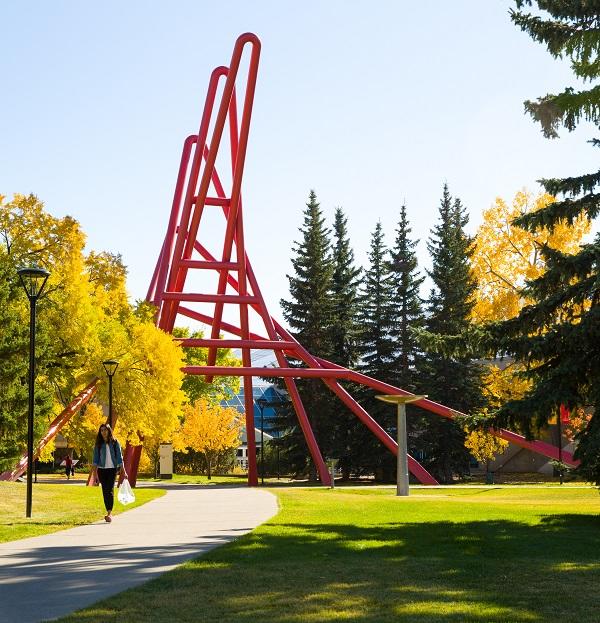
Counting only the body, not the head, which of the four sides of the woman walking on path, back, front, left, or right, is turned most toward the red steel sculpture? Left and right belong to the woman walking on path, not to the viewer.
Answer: back

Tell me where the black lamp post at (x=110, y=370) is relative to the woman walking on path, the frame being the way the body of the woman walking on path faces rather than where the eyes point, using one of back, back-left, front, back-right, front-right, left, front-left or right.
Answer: back

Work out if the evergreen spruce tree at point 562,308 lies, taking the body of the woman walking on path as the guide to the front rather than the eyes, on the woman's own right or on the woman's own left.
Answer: on the woman's own left

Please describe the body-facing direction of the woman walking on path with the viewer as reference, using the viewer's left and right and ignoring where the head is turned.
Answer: facing the viewer

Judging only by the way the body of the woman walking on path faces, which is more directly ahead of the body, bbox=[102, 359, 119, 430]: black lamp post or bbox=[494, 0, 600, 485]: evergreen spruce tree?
the evergreen spruce tree

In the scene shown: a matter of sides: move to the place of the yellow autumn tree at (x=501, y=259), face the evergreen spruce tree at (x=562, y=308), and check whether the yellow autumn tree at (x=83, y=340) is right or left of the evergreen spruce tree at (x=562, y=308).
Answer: right

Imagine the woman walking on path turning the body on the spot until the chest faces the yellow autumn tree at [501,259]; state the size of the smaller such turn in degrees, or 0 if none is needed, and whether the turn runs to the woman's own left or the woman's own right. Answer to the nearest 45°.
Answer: approximately 135° to the woman's own left
